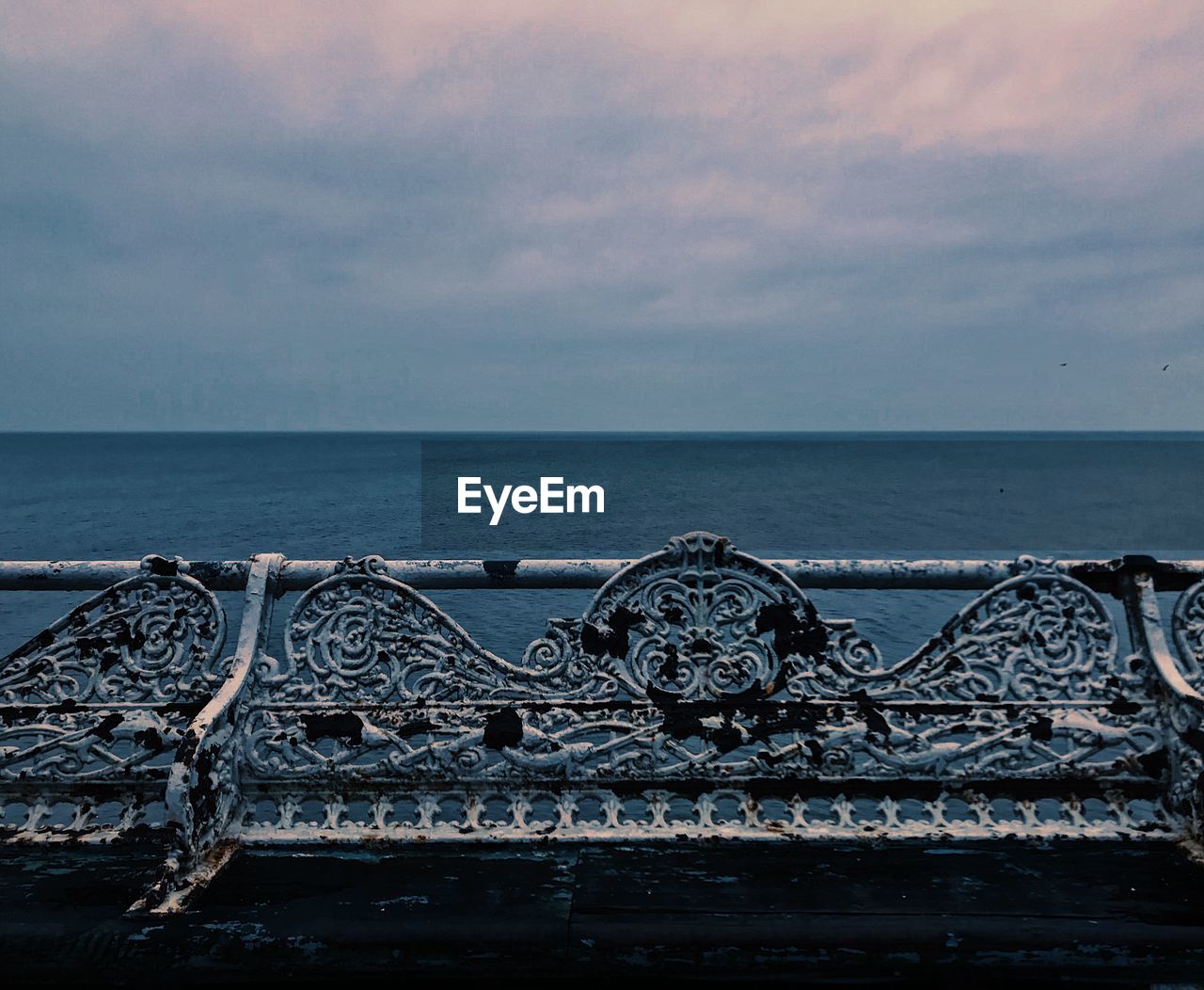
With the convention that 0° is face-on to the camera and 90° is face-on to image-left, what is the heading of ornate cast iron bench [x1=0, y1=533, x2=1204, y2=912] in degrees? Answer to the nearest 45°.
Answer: approximately 0°
